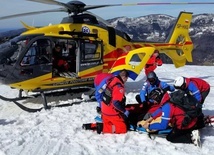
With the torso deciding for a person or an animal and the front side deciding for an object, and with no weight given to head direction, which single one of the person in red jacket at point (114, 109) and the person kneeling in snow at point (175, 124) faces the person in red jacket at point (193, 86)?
the person in red jacket at point (114, 109)

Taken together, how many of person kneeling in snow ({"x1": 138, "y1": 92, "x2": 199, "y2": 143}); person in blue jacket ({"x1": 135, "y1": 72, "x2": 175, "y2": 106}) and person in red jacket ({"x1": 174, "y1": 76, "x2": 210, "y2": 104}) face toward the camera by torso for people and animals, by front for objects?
1

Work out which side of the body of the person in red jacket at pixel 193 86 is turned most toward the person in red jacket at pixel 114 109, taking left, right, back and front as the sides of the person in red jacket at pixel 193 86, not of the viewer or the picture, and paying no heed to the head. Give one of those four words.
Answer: front

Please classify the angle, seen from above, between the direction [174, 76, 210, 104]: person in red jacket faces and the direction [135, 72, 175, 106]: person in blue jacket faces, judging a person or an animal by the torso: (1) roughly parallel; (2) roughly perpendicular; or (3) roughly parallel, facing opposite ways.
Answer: roughly perpendicular

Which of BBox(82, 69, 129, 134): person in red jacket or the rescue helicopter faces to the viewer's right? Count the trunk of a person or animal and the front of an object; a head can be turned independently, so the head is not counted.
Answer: the person in red jacket

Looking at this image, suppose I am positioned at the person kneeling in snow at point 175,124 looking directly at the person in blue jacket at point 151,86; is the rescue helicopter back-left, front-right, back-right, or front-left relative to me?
front-left

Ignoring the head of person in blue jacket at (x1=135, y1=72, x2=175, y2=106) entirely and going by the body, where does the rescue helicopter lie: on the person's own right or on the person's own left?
on the person's own right

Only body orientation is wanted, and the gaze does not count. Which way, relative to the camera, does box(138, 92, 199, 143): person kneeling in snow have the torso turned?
to the viewer's left

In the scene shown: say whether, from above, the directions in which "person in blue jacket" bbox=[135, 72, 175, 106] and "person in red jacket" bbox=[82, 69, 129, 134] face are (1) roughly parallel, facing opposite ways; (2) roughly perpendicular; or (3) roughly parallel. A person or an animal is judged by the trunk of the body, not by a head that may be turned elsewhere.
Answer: roughly perpendicular

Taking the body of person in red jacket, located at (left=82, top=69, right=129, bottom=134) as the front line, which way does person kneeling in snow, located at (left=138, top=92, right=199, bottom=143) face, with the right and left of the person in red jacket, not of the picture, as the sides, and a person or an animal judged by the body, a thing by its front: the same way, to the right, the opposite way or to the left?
the opposite way

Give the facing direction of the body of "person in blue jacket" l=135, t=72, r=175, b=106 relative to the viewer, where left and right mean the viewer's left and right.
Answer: facing the viewer

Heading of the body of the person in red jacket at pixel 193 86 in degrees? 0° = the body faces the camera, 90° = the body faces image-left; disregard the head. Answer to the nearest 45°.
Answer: approximately 90°

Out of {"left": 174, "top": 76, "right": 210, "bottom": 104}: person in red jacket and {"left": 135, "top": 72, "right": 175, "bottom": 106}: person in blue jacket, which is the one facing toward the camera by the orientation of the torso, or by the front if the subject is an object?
the person in blue jacket

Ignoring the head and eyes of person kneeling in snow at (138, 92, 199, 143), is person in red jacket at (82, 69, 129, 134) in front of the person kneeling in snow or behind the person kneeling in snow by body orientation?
in front

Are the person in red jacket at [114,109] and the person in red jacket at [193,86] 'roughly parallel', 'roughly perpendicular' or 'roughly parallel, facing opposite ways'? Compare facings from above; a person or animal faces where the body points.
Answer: roughly parallel, facing opposite ways

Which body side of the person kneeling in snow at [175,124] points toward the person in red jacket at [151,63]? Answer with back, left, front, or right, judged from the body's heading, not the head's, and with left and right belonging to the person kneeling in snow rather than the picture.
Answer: right
